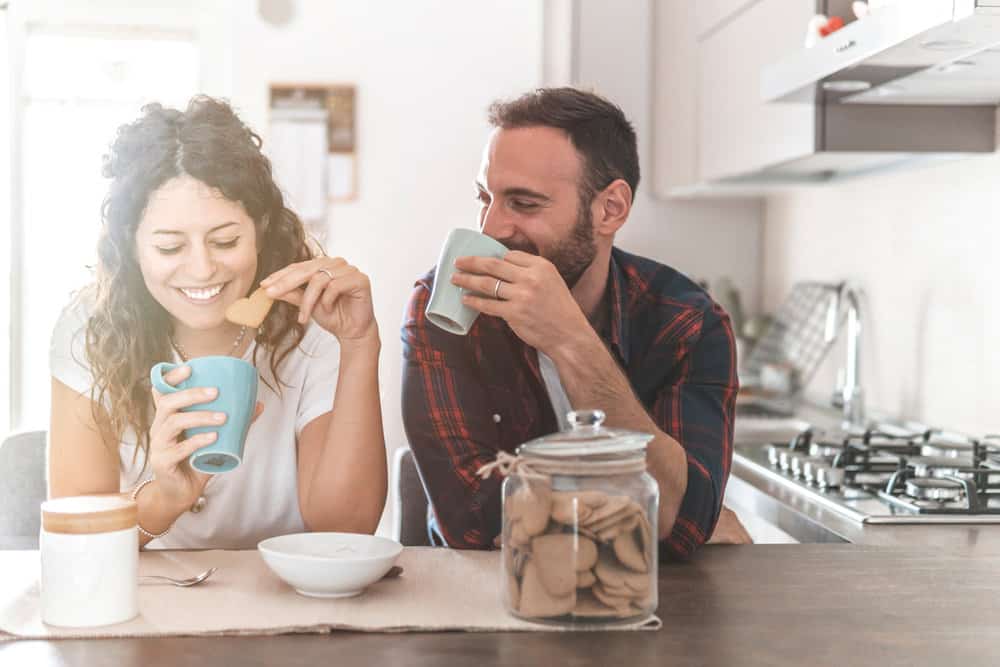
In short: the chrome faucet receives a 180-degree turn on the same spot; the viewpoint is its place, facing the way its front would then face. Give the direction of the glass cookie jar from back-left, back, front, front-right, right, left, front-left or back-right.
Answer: back-right

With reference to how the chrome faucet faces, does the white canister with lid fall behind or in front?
in front

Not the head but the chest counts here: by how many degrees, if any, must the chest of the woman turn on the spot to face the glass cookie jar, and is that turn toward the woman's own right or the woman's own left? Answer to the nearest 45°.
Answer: approximately 45° to the woman's own left

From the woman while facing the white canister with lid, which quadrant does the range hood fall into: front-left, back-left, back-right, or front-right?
back-left

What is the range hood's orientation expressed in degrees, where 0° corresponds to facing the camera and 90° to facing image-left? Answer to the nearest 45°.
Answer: approximately 45°

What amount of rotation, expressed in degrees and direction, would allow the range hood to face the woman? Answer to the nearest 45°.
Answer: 0° — it already faces them

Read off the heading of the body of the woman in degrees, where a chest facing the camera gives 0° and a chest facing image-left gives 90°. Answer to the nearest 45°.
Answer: approximately 0°

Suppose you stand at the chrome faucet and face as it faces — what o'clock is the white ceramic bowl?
The white ceramic bowl is roughly at 11 o'clock from the chrome faucet.

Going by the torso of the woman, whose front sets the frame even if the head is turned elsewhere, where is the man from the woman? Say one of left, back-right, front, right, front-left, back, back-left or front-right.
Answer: left

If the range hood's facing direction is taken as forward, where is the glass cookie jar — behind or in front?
in front

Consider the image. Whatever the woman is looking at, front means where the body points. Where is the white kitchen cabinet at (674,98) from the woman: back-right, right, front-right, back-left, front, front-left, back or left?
back-left

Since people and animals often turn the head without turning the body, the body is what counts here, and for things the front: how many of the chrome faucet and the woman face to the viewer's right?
0

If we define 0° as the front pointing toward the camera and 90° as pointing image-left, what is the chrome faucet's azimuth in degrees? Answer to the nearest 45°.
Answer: approximately 45°

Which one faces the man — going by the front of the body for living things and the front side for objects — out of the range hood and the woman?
the range hood

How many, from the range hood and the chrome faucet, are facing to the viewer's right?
0
